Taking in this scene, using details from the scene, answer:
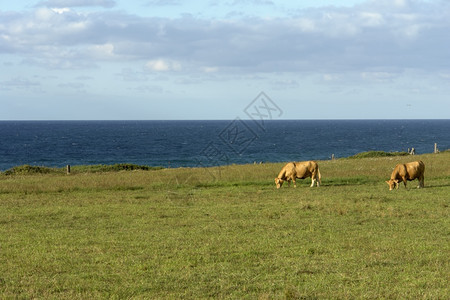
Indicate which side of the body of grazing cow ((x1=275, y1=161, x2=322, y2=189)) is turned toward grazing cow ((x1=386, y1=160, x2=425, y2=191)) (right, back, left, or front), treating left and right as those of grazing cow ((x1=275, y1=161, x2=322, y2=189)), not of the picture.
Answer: back

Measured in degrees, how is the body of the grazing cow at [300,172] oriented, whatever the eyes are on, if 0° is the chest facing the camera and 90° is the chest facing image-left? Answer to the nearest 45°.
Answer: approximately 90°
